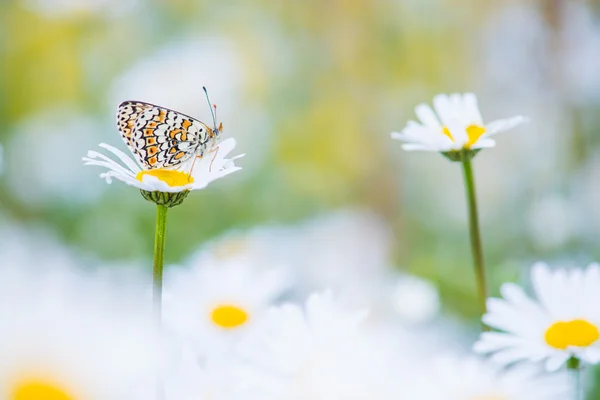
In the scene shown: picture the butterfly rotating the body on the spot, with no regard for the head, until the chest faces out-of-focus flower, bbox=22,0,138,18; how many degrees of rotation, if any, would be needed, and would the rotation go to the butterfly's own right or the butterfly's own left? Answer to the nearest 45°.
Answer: approximately 90° to the butterfly's own left

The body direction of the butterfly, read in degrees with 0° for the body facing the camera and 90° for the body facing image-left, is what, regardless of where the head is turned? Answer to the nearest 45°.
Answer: approximately 270°
